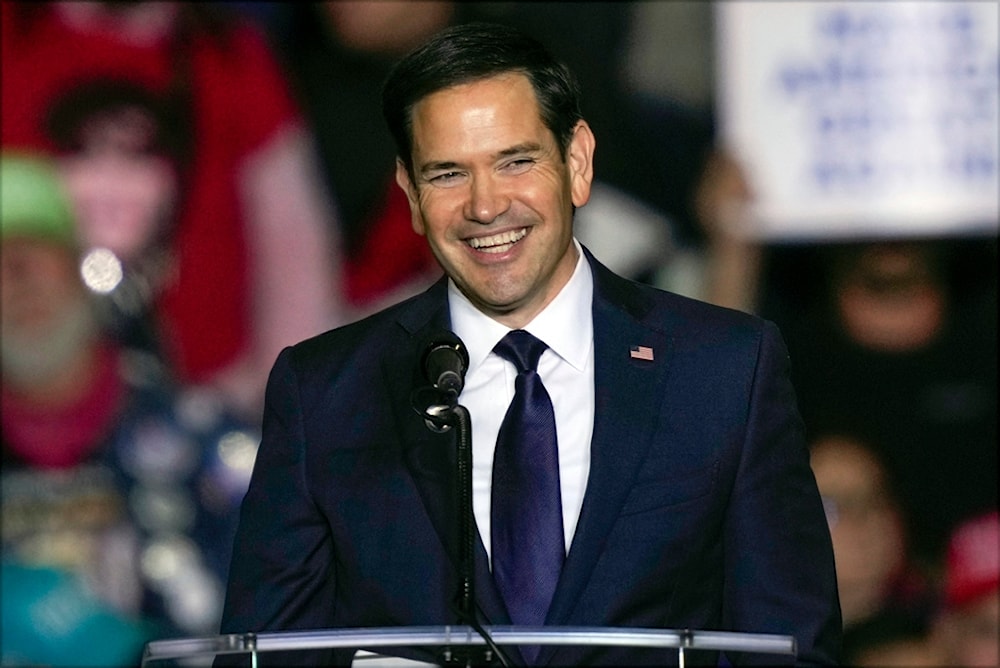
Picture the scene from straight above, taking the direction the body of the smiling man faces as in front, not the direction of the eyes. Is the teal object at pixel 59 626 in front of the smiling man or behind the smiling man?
behind

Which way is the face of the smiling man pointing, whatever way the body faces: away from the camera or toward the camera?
toward the camera

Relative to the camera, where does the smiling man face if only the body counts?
toward the camera
